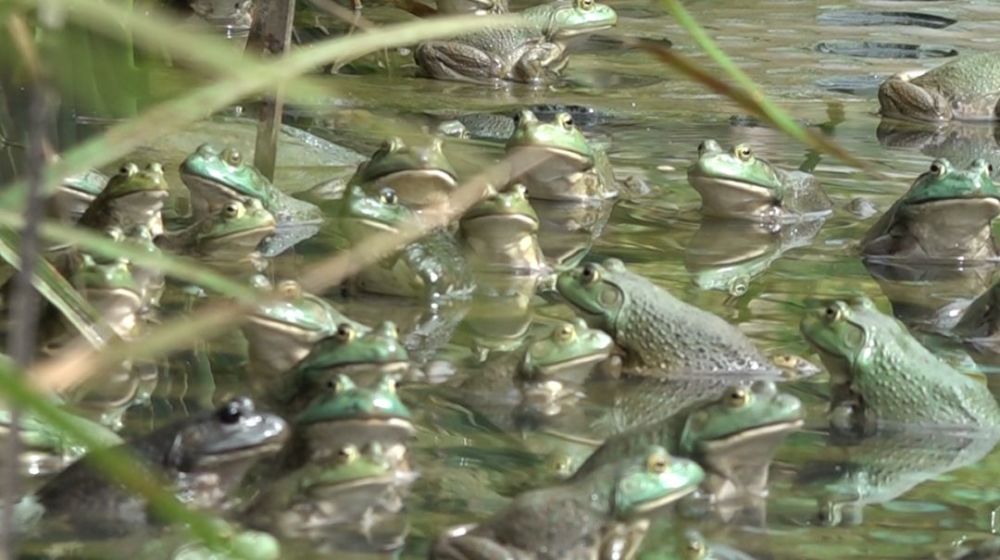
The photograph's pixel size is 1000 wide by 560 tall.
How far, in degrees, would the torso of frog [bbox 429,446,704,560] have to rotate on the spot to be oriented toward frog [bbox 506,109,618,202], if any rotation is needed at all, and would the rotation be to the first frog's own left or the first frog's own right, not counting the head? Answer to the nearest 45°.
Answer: approximately 90° to the first frog's own left

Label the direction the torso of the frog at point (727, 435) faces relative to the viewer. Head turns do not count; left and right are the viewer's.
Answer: facing the viewer and to the right of the viewer

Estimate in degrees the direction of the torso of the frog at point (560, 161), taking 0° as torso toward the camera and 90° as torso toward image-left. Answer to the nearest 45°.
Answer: approximately 45°

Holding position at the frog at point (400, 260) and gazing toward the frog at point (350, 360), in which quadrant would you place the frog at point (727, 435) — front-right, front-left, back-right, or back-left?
front-left

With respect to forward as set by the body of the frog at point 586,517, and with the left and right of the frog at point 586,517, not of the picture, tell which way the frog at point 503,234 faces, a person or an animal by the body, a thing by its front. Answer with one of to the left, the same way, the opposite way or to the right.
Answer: to the right

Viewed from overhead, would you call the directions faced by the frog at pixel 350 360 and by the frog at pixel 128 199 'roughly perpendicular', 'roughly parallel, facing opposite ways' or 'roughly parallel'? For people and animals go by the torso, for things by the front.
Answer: roughly parallel

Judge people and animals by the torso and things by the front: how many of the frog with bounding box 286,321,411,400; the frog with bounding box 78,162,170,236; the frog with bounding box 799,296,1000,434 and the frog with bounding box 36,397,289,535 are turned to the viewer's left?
1

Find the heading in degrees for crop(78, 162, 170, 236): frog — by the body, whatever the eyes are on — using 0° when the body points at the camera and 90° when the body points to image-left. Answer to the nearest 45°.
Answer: approximately 315°

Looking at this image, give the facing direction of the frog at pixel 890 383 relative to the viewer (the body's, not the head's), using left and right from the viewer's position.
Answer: facing to the left of the viewer

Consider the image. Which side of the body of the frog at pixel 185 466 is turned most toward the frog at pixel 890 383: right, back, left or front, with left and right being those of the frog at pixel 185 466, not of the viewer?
front

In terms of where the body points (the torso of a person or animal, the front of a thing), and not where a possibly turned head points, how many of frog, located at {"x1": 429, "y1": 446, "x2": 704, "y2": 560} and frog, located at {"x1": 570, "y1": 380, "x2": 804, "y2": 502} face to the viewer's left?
0

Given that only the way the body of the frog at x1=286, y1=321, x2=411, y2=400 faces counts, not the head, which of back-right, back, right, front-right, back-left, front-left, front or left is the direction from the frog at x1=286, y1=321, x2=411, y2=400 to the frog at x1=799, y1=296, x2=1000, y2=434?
front-left

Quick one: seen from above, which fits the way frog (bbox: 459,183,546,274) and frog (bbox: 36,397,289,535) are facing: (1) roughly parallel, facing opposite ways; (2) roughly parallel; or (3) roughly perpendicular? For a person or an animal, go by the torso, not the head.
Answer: roughly perpendicular

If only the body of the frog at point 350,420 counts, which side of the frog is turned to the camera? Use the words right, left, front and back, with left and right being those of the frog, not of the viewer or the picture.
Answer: front

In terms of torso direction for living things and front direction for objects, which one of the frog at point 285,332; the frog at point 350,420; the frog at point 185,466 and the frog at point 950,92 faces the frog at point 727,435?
the frog at point 185,466
